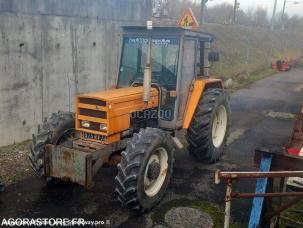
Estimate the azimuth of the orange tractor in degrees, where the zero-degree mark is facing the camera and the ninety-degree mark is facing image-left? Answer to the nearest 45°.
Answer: approximately 45°
